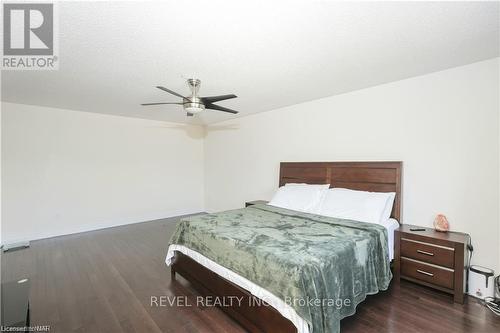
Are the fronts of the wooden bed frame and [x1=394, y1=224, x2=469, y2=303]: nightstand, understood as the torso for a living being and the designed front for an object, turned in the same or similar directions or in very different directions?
same or similar directions

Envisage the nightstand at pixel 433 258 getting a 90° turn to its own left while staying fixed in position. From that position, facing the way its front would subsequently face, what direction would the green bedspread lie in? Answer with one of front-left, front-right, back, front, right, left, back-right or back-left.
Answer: right

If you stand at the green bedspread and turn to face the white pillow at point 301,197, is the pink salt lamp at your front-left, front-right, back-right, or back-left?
front-right

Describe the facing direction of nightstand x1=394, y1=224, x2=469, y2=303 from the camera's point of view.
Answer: facing the viewer and to the left of the viewer

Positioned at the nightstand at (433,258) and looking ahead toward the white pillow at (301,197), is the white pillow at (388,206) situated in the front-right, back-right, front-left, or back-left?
front-right

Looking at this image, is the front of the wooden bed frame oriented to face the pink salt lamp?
no

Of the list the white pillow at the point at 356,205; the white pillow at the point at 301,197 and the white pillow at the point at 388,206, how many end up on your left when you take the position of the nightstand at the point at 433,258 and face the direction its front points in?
0

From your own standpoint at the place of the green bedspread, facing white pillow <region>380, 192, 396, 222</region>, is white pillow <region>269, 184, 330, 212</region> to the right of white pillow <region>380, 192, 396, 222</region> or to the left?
left

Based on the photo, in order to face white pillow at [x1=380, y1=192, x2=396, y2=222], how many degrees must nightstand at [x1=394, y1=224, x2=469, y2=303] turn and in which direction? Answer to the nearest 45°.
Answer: approximately 90° to its right

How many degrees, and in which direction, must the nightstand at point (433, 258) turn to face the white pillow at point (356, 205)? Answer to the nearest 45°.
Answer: approximately 45° to its right
